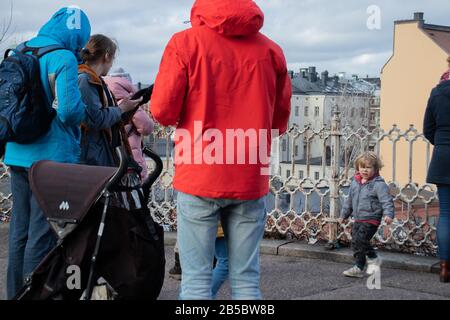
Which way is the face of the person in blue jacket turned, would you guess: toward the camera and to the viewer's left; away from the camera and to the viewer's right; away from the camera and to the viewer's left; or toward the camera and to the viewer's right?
away from the camera and to the viewer's right

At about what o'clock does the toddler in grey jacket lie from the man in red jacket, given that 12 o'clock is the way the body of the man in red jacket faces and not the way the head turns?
The toddler in grey jacket is roughly at 1 o'clock from the man in red jacket.

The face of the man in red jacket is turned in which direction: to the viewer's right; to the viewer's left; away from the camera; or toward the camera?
away from the camera

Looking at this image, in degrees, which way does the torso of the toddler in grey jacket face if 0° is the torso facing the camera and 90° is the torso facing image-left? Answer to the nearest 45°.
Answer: approximately 45°

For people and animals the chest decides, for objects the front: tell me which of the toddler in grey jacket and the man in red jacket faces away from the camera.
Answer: the man in red jacket

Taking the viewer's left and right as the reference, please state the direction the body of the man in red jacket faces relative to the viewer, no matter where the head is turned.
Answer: facing away from the viewer
